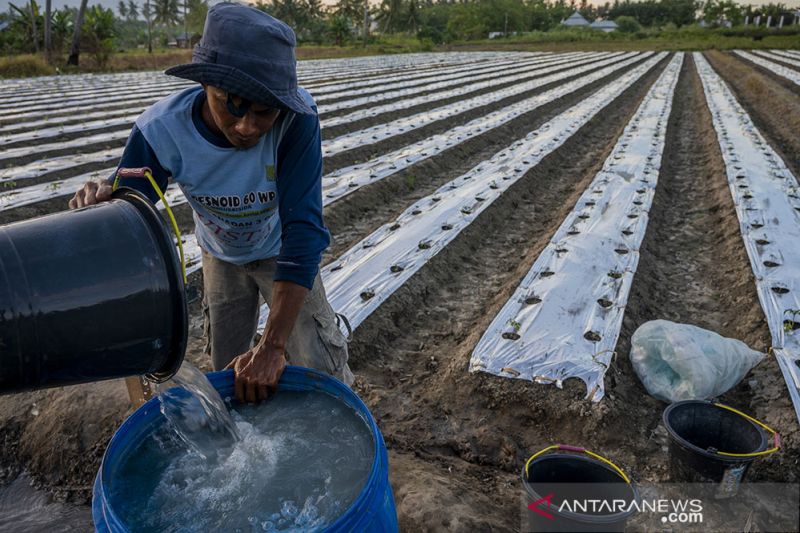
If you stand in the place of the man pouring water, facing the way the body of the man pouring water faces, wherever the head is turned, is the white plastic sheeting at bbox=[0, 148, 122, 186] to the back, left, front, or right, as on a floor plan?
back

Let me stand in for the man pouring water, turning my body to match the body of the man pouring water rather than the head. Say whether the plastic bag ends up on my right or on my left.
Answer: on my left

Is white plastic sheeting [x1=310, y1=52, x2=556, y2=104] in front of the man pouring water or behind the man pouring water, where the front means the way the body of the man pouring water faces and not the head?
behind

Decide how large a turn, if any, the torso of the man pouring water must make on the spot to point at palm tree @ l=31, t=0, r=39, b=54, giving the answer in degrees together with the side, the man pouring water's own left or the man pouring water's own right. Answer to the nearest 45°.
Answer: approximately 180°

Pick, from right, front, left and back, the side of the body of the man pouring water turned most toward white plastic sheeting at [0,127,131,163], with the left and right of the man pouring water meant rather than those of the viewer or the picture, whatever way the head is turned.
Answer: back

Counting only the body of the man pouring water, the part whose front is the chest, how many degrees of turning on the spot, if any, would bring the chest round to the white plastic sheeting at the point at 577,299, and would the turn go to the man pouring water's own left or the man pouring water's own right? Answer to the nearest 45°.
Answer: approximately 135° to the man pouring water's own left

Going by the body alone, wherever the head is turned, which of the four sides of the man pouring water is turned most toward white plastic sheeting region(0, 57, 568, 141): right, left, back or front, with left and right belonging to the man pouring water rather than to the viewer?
back

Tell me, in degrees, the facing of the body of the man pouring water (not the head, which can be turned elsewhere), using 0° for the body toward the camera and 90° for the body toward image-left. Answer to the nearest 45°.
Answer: approximately 0°
